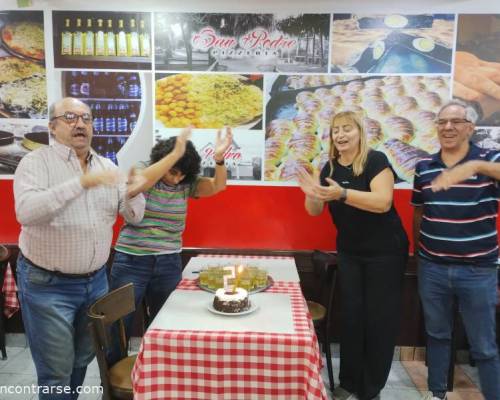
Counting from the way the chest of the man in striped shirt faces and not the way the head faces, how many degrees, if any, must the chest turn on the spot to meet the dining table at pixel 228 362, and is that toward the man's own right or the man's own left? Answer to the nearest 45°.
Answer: approximately 45° to the man's own right

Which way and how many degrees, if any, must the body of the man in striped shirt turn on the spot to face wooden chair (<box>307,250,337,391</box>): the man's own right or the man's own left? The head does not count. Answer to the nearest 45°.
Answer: approximately 90° to the man's own right

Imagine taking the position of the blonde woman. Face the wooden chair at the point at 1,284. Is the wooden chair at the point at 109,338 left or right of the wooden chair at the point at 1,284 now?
left

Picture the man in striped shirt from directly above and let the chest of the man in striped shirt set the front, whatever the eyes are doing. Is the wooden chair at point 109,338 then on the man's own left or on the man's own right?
on the man's own right

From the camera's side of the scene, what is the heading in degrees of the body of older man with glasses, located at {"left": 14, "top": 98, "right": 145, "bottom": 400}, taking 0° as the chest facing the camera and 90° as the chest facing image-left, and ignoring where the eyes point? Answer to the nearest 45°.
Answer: approximately 315°

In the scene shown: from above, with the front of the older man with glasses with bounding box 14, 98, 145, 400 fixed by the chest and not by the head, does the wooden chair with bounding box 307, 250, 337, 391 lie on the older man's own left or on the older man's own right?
on the older man's own left

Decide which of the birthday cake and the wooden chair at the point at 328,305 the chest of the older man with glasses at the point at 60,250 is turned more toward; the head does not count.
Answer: the birthday cake

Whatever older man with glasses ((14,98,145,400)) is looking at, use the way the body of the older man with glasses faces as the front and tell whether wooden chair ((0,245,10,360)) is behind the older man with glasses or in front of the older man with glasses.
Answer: behind
